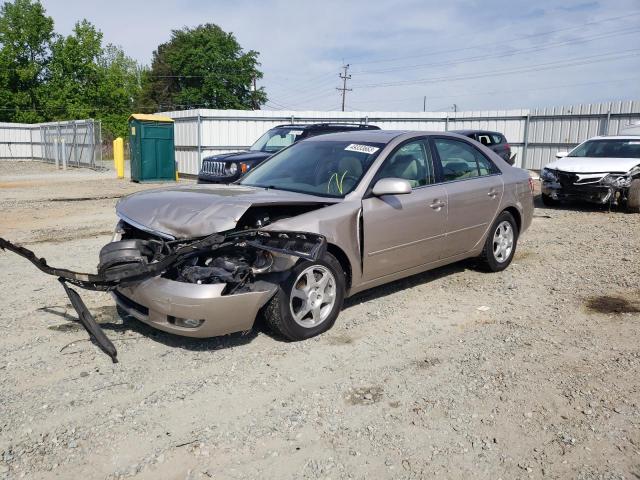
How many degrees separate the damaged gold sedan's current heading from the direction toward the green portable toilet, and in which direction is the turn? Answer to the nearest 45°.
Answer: approximately 135° to its right

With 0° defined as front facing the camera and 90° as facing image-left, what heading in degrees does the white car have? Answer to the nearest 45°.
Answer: approximately 45°

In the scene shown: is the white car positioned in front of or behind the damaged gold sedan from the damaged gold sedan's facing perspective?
behind

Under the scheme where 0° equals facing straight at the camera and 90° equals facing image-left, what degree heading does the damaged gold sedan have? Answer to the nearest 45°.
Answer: approximately 45°

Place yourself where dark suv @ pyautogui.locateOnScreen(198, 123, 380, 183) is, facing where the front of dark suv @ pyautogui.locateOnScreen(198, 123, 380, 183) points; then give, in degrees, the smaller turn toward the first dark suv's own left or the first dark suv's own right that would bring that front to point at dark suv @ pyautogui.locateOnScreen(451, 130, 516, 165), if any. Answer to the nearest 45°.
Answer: approximately 180°

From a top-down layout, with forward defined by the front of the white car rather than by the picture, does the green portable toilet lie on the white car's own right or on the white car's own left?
on the white car's own right

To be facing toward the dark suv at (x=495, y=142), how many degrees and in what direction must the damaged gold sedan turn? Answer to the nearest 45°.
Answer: approximately 180°

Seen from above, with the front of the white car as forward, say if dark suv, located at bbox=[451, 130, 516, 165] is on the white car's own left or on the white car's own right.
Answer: on the white car's own right
